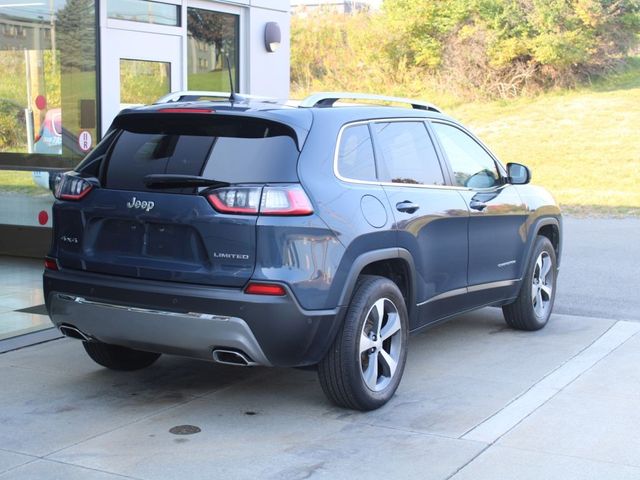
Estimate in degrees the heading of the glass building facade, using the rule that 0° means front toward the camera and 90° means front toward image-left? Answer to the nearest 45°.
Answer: approximately 315°

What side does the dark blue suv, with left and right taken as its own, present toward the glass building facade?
left

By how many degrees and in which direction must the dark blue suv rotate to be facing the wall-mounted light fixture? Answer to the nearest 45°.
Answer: approximately 45° to its left

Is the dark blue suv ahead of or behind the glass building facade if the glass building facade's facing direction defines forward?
ahead

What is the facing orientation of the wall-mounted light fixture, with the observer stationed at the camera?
facing the viewer and to the right of the viewer
